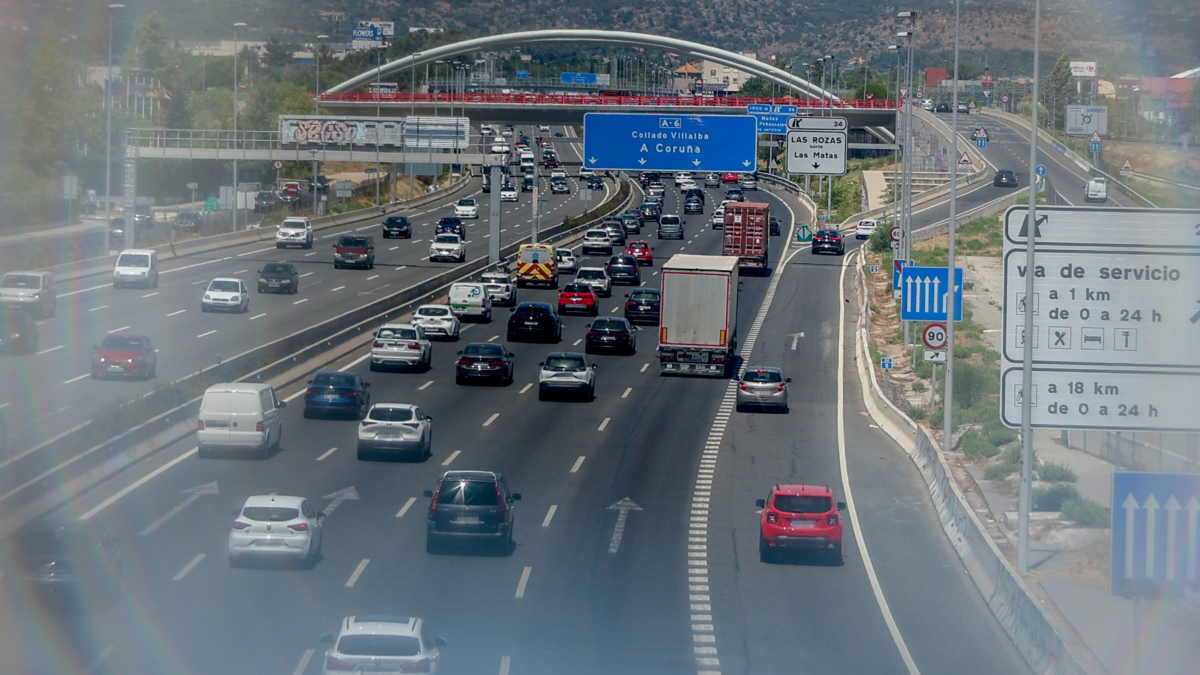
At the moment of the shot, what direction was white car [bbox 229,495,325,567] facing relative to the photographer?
facing away from the viewer

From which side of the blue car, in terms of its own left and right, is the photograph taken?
back

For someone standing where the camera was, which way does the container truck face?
facing away from the viewer

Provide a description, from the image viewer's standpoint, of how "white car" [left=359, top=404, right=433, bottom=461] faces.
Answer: facing away from the viewer

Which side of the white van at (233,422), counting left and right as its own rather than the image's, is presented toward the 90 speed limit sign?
right

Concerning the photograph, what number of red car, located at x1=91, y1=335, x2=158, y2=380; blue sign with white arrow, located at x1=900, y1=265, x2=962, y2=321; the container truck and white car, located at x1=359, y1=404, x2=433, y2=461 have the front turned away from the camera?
2

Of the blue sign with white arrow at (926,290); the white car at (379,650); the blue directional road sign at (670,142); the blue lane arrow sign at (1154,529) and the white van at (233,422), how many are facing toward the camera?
3

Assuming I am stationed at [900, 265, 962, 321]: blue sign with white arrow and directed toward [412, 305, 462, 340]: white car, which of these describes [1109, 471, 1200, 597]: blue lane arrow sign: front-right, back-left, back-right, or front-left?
back-left

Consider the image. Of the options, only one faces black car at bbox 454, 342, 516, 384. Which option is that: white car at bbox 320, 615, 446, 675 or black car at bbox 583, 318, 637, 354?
the white car

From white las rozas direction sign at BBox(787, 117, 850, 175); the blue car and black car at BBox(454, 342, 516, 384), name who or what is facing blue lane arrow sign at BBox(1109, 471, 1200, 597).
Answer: the white las rozas direction sign
